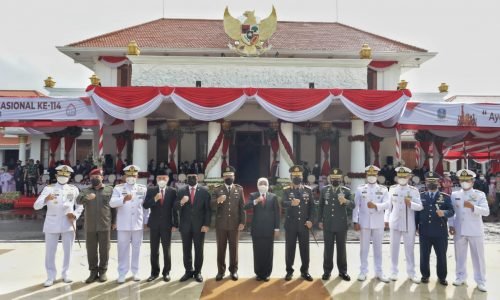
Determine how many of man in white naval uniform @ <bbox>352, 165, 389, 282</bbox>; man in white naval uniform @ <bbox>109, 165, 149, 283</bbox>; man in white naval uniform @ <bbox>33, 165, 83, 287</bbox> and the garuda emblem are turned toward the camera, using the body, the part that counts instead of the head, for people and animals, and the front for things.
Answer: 4

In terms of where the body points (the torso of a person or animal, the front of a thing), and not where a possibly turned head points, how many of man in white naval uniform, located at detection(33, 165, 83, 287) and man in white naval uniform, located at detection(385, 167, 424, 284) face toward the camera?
2

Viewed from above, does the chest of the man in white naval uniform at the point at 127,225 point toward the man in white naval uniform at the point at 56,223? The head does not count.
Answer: no

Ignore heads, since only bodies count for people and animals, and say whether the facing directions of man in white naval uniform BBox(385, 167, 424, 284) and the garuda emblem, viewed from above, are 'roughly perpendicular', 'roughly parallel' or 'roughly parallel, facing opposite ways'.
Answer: roughly parallel

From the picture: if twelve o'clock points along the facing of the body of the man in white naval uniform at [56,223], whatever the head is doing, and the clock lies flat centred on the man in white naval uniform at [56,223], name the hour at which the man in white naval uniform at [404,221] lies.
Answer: the man in white naval uniform at [404,221] is roughly at 10 o'clock from the man in white naval uniform at [56,223].

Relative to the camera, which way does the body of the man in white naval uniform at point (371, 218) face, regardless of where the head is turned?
toward the camera

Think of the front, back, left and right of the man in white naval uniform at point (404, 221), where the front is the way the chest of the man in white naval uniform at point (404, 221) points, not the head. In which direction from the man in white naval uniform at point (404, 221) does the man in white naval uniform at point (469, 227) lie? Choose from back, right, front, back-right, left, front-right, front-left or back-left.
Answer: left

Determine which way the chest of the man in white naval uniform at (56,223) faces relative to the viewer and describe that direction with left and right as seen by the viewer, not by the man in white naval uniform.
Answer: facing the viewer

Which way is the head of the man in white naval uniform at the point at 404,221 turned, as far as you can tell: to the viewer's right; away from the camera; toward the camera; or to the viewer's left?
toward the camera

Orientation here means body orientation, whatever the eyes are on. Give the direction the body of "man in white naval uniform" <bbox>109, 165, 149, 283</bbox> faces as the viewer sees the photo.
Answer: toward the camera

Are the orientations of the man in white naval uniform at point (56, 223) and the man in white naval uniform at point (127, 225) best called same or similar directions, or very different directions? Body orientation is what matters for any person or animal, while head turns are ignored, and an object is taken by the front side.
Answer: same or similar directions

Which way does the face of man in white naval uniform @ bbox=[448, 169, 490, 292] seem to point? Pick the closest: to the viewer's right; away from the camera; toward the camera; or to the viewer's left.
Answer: toward the camera

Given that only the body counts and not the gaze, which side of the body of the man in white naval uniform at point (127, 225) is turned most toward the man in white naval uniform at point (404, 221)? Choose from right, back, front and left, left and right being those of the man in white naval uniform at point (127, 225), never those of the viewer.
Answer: left

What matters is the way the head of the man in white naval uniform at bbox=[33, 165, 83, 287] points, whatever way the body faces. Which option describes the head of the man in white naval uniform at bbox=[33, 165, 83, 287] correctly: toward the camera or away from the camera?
toward the camera
